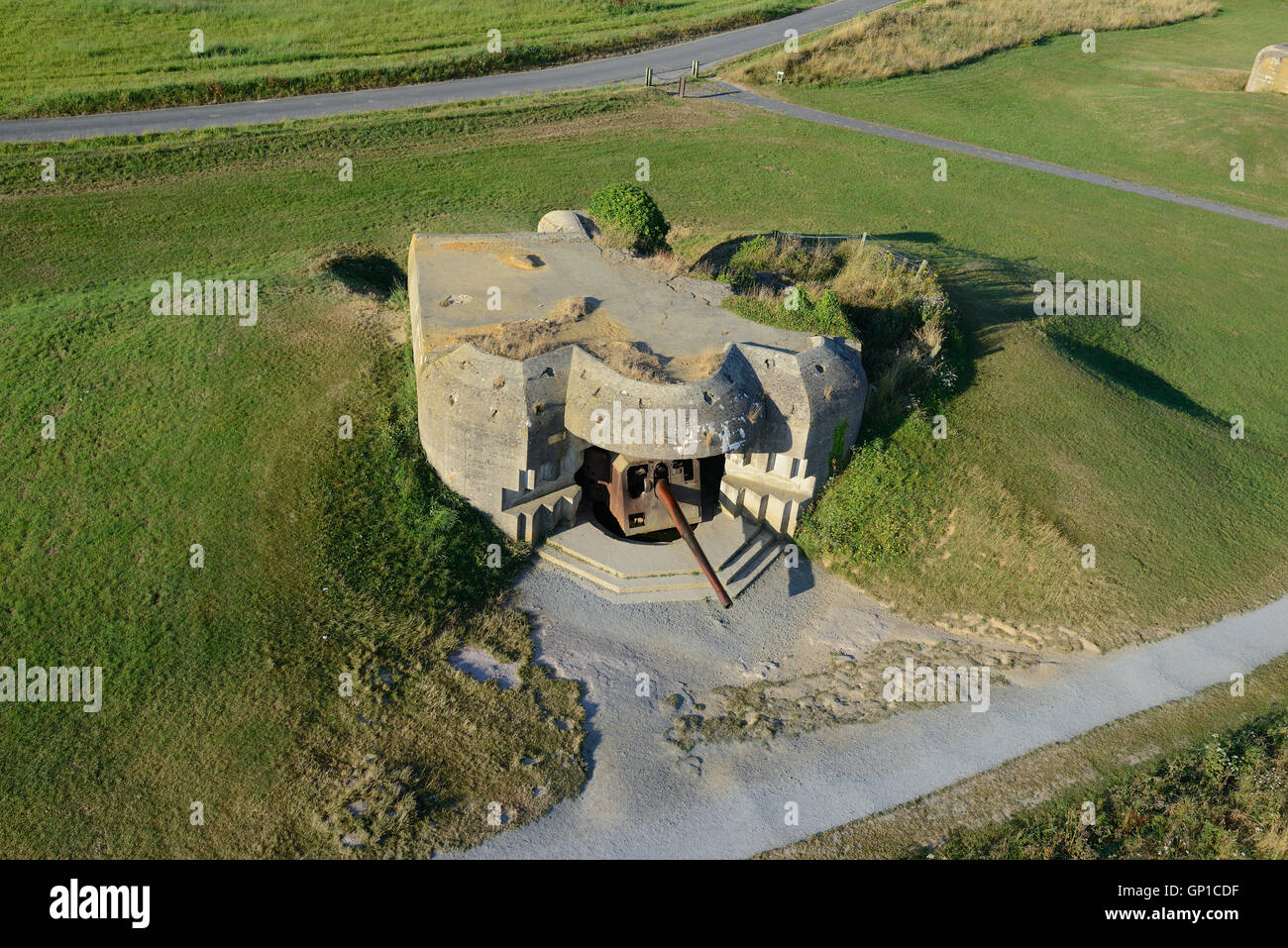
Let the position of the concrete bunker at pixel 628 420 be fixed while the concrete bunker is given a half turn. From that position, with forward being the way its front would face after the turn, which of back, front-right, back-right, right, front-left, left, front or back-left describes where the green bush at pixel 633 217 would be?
front

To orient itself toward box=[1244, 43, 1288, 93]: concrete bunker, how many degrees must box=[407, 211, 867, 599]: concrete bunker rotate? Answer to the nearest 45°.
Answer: approximately 135° to its left

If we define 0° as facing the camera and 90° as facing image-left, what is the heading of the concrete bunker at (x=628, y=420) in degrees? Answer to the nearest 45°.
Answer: approximately 0°
